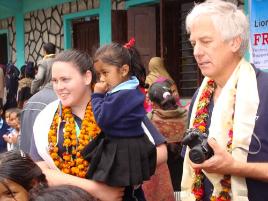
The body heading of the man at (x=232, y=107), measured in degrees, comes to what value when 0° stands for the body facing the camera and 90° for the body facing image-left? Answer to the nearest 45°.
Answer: approximately 45°

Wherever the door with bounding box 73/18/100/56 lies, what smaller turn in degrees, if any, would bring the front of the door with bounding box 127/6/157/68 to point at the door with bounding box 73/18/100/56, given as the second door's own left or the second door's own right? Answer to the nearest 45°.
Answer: approximately 135° to the second door's own right

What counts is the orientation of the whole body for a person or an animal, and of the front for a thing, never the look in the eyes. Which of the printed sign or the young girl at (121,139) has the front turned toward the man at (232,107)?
the printed sign

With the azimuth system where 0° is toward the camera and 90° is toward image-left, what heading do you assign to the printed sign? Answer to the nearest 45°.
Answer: approximately 0°

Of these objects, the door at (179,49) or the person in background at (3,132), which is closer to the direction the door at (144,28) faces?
the person in background

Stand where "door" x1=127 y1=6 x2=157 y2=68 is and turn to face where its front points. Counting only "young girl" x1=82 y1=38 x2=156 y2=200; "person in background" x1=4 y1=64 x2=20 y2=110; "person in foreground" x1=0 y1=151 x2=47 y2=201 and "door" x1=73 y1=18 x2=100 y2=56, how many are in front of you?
2
